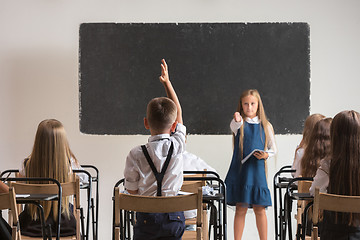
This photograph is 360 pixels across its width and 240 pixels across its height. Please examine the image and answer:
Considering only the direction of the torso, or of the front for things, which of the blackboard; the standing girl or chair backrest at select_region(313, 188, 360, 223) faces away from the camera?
the chair backrest

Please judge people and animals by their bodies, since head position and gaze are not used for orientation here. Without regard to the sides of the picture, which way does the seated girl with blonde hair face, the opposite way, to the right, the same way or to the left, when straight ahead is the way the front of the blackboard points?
the opposite way

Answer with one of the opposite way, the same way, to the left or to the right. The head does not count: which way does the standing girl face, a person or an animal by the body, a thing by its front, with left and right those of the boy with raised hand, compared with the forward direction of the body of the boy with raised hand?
the opposite way

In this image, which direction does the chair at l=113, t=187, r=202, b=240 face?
away from the camera

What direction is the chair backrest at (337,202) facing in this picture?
away from the camera

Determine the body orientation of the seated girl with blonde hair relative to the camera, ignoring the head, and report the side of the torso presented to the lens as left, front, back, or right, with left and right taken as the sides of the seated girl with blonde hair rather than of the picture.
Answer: back

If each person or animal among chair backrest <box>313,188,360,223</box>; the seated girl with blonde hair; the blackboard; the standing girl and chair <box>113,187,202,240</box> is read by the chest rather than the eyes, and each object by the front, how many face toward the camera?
2
